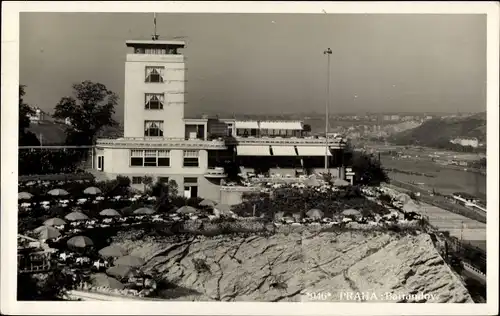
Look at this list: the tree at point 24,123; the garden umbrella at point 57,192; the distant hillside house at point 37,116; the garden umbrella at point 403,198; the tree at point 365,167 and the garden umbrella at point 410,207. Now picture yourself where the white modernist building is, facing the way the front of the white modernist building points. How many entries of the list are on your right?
3

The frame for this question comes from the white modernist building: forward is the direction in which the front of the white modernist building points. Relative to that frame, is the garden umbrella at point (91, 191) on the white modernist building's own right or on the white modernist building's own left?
on the white modernist building's own right

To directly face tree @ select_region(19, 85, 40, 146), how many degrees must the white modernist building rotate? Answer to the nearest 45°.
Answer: approximately 90° to its right

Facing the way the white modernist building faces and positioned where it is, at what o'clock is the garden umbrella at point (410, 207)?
The garden umbrella is roughly at 9 o'clock from the white modernist building.

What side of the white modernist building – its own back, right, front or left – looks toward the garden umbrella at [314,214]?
front

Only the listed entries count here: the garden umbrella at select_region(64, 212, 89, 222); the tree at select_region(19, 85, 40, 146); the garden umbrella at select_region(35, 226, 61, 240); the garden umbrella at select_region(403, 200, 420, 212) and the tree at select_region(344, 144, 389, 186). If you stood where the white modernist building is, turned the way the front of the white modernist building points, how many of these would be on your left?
2
